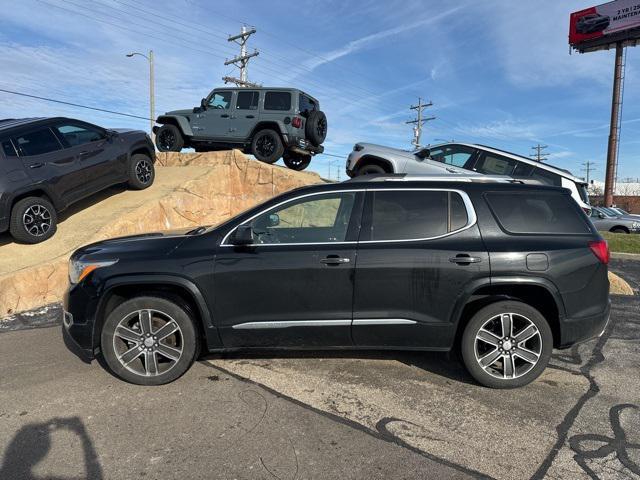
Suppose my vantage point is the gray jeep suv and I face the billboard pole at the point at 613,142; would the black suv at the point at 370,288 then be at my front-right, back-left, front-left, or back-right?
back-right

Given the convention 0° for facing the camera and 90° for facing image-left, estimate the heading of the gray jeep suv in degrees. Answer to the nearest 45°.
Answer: approximately 135°

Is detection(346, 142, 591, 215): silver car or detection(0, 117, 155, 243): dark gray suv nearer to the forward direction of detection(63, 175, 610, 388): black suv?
the dark gray suv

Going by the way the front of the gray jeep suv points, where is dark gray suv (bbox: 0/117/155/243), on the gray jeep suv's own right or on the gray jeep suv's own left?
on the gray jeep suv's own left

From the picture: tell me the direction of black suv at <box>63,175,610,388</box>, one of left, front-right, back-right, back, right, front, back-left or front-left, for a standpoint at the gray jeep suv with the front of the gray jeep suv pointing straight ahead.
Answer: back-left

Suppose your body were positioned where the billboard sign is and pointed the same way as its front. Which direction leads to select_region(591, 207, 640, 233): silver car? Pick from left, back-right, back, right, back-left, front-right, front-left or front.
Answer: front-left

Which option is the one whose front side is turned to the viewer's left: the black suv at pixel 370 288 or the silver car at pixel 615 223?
the black suv

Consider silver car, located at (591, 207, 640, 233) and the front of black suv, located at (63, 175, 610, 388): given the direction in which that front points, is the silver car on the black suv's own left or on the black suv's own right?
on the black suv's own right

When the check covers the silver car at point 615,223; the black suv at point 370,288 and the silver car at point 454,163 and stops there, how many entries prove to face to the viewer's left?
2

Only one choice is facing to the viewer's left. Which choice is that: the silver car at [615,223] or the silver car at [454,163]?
the silver car at [454,163]

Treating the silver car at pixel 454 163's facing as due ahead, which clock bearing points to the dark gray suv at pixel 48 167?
The dark gray suv is roughly at 11 o'clock from the silver car.

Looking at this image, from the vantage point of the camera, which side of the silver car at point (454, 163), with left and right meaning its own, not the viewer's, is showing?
left

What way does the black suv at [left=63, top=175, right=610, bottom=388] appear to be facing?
to the viewer's left

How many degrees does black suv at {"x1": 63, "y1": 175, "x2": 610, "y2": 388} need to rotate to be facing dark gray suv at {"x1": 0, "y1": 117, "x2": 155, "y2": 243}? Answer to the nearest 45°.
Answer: approximately 45° to its right

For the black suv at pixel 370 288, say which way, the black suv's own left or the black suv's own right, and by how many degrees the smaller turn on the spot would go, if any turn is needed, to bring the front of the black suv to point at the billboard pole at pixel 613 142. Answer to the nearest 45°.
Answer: approximately 135° to the black suv's own right
